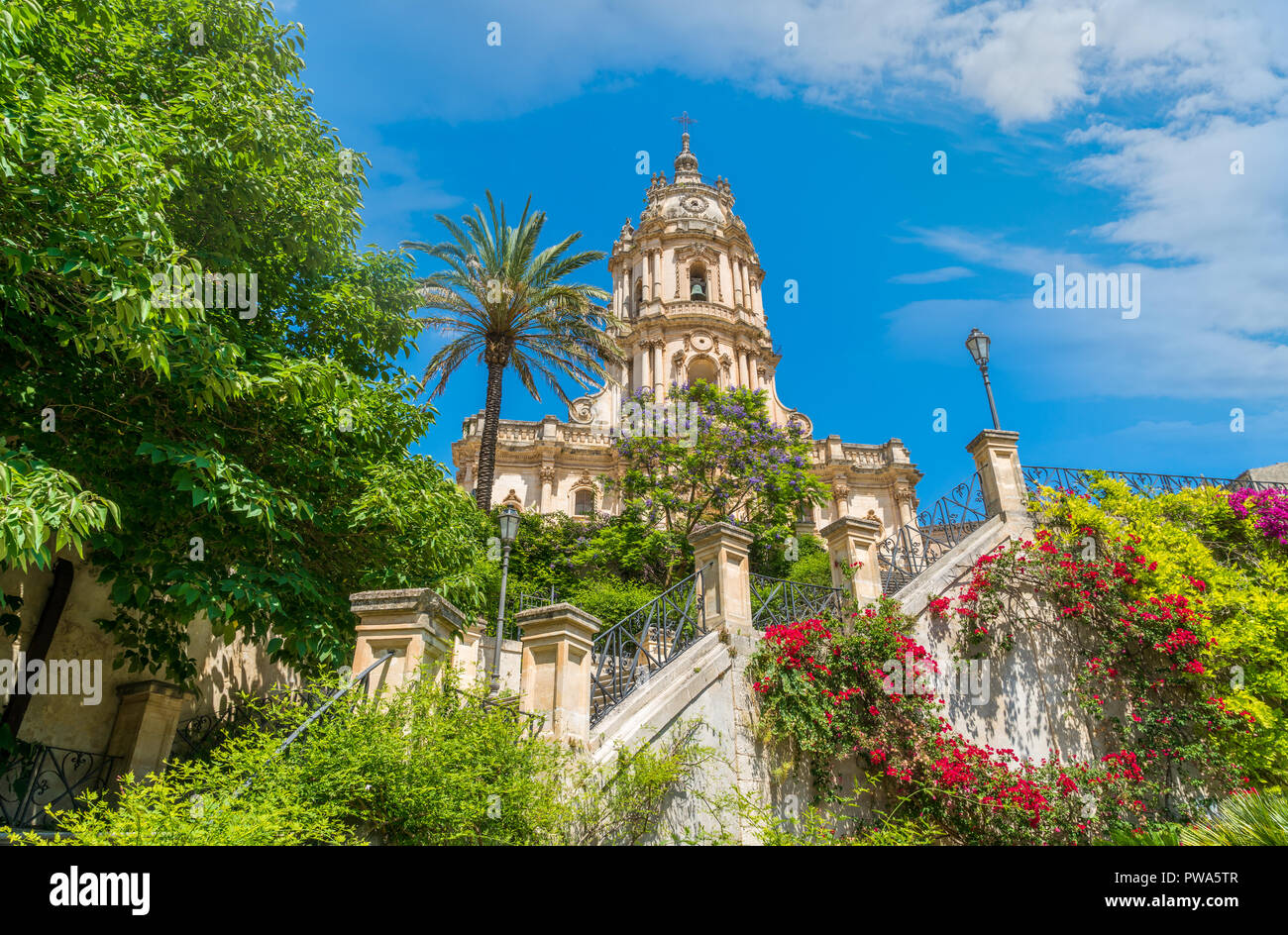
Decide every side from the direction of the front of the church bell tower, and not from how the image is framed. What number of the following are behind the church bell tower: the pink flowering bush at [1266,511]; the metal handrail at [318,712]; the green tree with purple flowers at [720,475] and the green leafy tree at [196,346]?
0

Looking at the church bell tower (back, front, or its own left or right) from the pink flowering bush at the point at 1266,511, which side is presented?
front

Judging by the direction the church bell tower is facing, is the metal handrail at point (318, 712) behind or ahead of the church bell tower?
ahead

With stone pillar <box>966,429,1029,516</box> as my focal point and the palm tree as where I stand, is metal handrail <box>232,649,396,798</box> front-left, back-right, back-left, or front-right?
front-right

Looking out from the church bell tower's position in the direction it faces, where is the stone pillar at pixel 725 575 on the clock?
The stone pillar is roughly at 12 o'clock from the church bell tower.

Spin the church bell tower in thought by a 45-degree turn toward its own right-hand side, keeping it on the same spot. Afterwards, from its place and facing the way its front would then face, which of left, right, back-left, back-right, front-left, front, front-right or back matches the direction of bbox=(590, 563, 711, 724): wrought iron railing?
front-left

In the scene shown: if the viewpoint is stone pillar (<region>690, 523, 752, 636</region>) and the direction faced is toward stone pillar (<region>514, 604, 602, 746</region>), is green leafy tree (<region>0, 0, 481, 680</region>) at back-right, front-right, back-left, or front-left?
front-right

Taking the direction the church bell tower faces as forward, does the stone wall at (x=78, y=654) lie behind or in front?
in front

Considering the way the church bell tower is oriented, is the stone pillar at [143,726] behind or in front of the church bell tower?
in front

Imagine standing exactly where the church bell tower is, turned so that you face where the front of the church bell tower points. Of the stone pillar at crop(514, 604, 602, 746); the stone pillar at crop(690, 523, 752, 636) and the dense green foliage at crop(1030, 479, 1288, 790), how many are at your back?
0

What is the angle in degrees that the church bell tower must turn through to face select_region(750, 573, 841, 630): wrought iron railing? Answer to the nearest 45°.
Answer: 0° — it already faces it

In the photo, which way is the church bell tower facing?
toward the camera

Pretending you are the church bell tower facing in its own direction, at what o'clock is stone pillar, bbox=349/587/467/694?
The stone pillar is roughly at 12 o'clock from the church bell tower.

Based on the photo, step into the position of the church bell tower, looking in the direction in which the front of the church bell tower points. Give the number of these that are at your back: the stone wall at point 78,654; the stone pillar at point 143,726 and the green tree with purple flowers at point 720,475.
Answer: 0

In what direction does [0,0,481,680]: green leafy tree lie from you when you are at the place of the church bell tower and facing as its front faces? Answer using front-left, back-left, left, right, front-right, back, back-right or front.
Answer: front

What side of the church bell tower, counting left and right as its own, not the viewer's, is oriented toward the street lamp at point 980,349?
front
